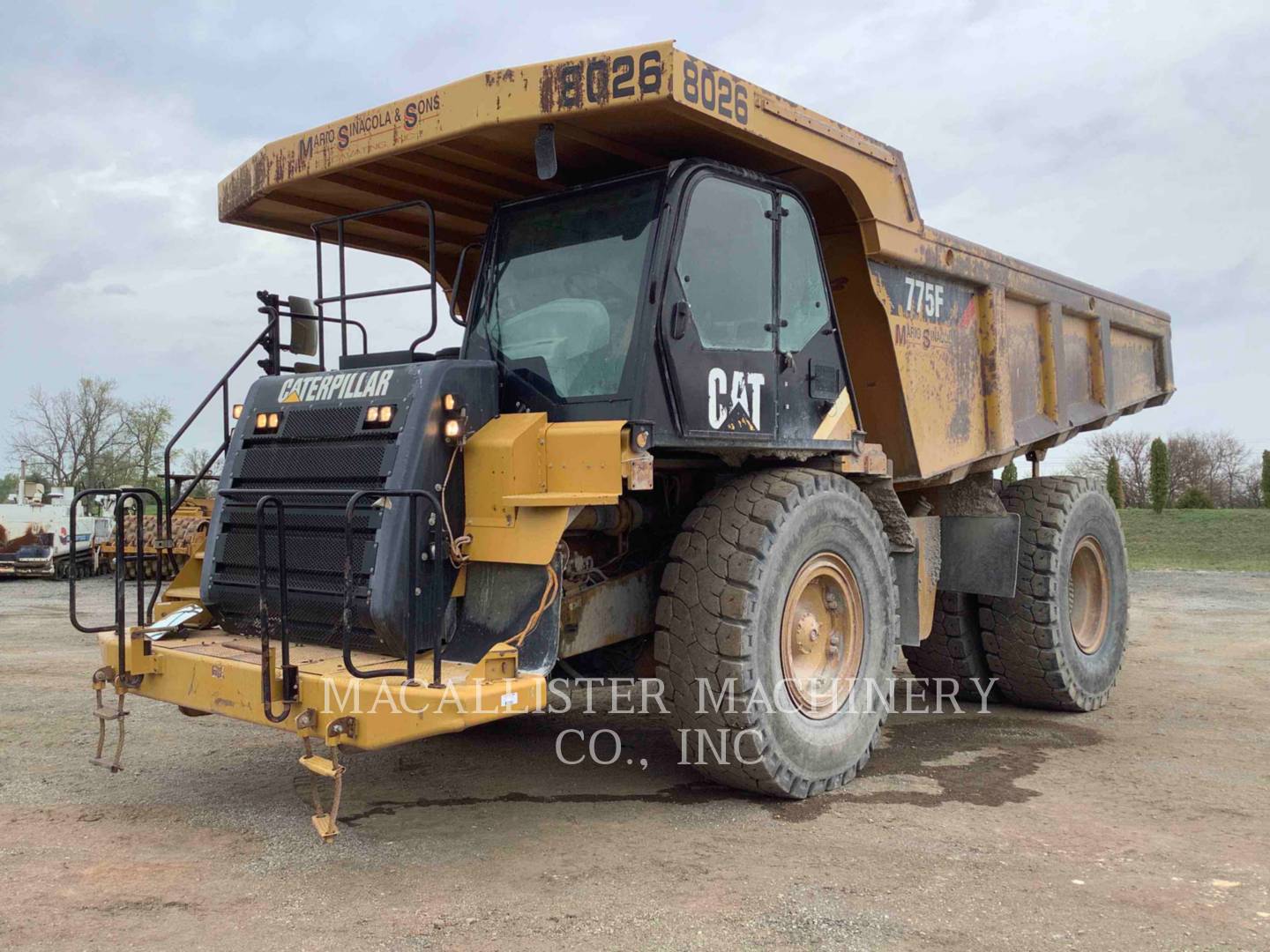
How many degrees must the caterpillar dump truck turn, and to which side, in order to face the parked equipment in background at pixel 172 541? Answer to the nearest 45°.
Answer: approximately 90° to its right

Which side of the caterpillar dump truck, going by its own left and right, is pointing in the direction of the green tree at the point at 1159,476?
back

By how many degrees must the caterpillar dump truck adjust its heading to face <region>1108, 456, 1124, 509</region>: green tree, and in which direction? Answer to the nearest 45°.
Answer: approximately 180°

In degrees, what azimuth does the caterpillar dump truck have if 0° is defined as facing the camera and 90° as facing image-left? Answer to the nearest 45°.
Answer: approximately 45°

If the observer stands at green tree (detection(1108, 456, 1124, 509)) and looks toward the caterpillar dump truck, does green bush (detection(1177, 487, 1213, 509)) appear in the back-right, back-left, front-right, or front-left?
back-left

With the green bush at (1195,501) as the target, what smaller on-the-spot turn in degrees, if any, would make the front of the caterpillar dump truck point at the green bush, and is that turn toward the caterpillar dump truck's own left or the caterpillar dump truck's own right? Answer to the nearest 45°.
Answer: approximately 180°
